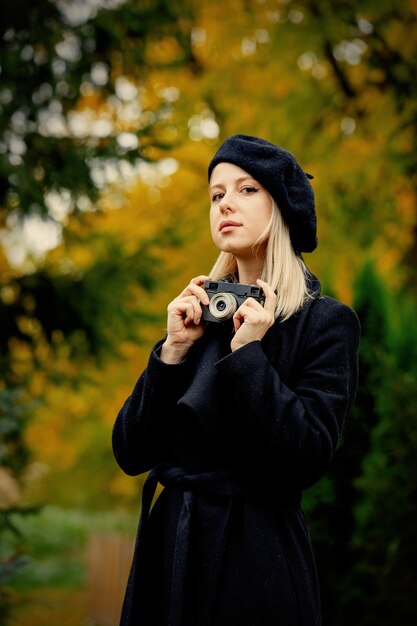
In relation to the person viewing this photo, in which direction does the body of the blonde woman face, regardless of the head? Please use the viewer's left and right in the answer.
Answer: facing the viewer and to the left of the viewer
